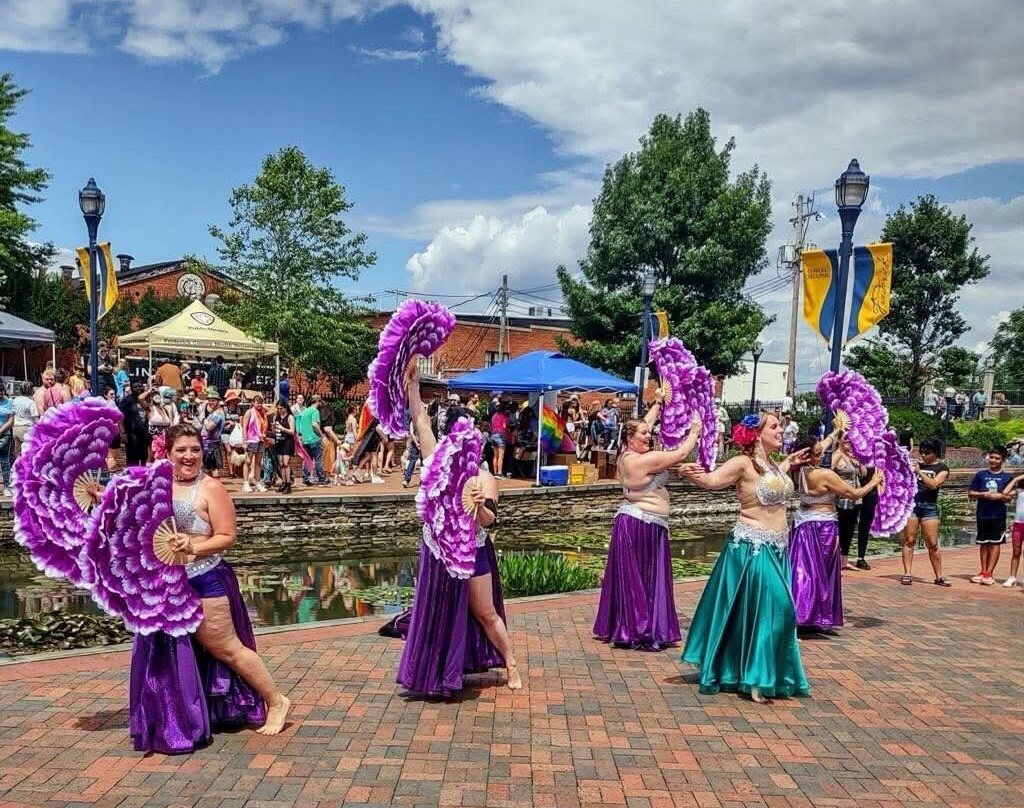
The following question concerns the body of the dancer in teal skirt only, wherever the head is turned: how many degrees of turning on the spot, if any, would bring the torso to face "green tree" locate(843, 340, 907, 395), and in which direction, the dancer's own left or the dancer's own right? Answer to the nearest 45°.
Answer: approximately 135° to the dancer's own left

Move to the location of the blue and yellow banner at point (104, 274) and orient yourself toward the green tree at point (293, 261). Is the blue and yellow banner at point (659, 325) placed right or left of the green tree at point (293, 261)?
right

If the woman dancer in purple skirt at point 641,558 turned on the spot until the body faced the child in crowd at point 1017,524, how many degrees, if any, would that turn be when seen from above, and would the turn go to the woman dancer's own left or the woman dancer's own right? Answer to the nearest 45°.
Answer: approximately 45° to the woman dancer's own left

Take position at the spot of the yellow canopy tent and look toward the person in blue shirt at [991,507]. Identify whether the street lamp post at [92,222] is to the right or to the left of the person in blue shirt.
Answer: right

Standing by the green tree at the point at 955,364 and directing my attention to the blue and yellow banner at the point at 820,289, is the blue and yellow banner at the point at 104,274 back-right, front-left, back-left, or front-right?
front-right

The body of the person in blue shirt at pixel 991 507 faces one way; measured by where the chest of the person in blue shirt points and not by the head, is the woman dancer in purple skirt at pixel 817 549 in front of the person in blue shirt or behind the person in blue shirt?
in front

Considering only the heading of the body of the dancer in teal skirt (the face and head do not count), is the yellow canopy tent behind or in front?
behind

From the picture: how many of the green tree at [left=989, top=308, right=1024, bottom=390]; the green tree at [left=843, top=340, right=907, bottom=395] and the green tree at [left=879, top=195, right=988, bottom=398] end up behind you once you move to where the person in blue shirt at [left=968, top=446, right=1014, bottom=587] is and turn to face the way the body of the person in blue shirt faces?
3

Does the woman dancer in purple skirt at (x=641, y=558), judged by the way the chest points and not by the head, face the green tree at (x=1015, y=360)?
no

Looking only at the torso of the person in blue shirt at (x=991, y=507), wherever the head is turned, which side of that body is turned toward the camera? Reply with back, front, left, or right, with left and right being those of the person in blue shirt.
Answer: front

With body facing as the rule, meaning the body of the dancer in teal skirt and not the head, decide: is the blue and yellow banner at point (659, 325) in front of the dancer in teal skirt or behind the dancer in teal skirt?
behind

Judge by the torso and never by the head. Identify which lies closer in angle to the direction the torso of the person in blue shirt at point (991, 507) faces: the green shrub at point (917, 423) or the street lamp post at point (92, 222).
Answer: the street lamp post

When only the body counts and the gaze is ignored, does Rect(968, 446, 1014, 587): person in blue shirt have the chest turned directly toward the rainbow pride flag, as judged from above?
no
